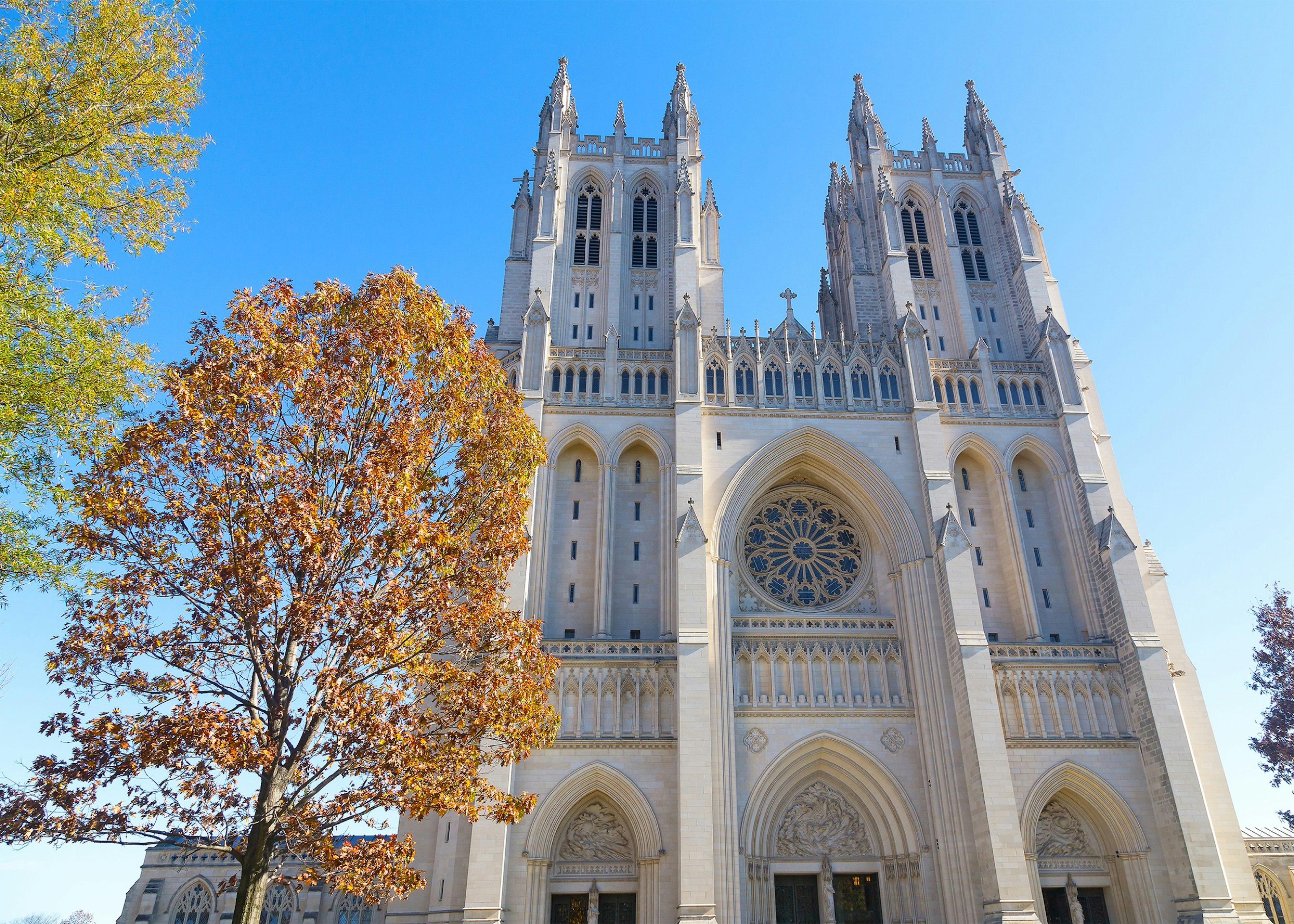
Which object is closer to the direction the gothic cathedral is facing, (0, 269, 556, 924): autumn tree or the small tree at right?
the autumn tree

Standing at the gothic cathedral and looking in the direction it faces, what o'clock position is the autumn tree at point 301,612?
The autumn tree is roughly at 1 o'clock from the gothic cathedral.

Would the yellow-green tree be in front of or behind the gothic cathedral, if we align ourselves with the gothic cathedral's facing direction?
in front

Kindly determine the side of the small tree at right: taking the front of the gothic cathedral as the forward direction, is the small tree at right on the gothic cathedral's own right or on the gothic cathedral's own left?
on the gothic cathedral's own left

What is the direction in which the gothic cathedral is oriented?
toward the camera

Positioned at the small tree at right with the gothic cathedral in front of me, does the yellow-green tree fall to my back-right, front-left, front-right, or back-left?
front-left
